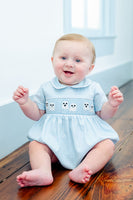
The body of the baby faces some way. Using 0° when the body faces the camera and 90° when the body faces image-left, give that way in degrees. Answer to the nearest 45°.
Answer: approximately 0°
